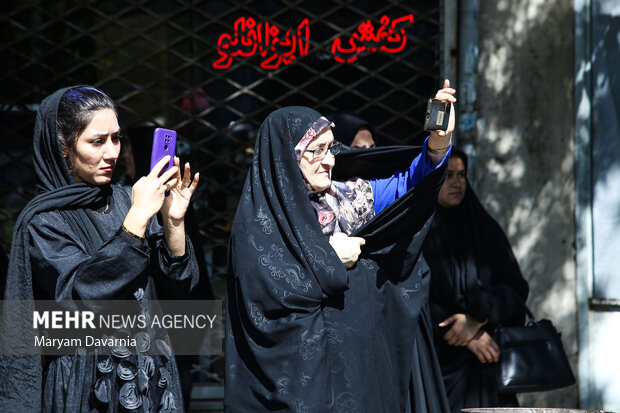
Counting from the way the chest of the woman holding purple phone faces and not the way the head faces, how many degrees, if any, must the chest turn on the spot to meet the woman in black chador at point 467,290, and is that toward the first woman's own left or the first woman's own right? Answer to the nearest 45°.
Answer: approximately 90° to the first woman's own left

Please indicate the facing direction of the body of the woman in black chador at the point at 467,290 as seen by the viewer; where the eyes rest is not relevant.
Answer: toward the camera

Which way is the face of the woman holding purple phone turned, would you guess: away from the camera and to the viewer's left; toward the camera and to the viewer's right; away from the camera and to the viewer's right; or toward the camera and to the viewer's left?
toward the camera and to the viewer's right

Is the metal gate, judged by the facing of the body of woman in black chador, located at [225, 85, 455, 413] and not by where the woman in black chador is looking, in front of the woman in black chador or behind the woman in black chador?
behind

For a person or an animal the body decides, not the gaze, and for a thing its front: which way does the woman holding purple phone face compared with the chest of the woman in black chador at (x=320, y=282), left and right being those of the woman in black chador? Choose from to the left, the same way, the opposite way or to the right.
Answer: the same way

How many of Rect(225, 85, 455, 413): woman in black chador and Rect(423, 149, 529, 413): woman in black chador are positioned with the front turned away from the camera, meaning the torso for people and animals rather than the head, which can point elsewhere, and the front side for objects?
0

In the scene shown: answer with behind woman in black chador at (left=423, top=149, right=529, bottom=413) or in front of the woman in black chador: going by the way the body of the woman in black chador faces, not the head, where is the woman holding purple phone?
in front

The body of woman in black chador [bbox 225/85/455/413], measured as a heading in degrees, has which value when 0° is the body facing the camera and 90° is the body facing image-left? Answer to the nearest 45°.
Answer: approximately 315°

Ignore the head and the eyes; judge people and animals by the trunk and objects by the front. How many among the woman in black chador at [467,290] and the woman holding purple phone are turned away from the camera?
0
